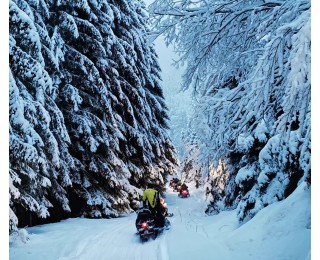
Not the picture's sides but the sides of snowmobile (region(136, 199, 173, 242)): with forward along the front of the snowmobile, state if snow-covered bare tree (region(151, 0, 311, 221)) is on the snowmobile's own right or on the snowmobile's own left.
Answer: on the snowmobile's own right

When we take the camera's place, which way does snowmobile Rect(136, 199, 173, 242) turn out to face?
facing away from the viewer and to the right of the viewer
